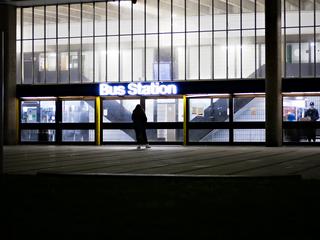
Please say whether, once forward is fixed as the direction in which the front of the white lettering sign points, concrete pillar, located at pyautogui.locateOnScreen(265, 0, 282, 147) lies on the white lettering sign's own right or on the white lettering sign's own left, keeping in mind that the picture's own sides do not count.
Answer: on the white lettering sign's own left

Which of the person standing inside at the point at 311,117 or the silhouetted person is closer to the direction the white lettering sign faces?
the silhouetted person

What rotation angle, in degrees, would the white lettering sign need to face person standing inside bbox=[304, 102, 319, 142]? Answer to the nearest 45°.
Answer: approximately 90° to its left

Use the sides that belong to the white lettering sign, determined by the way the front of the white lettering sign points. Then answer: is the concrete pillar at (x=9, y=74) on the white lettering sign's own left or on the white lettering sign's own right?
on the white lettering sign's own right

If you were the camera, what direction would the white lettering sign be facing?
facing the viewer

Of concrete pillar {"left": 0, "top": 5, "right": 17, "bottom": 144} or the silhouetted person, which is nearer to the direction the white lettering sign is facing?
the silhouetted person

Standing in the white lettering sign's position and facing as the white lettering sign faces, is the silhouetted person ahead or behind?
ahead
